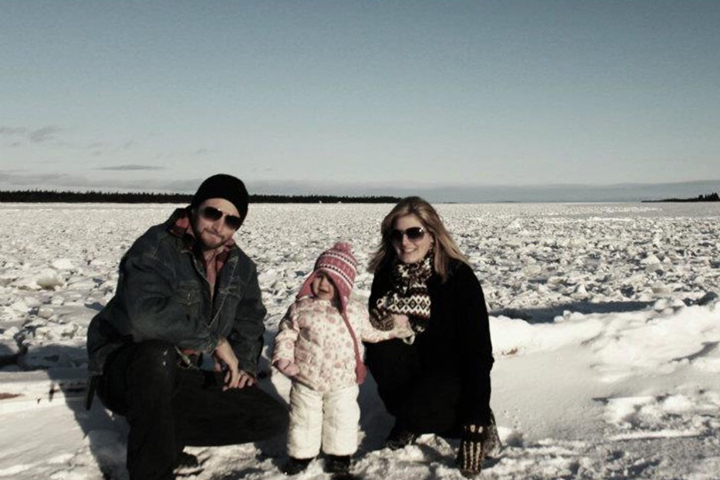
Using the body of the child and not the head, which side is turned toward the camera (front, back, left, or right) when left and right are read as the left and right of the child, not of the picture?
front

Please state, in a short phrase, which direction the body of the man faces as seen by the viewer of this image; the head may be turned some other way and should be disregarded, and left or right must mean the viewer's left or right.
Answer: facing the viewer and to the right of the viewer

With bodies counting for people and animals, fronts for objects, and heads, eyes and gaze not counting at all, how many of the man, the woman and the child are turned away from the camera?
0

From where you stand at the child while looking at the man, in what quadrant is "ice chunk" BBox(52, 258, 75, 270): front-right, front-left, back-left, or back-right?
front-right

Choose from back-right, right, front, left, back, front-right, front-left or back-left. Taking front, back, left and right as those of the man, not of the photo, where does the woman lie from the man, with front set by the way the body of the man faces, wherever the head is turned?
front-left

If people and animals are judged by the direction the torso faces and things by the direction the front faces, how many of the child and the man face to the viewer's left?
0

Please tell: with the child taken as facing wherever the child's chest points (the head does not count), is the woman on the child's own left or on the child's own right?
on the child's own left

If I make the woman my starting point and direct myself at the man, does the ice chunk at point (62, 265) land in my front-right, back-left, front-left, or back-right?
front-right

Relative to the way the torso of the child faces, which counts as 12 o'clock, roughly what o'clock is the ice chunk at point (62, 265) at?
The ice chunk is roughly at 5 o'clock from the child.

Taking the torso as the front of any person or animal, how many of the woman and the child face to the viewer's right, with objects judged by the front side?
0
